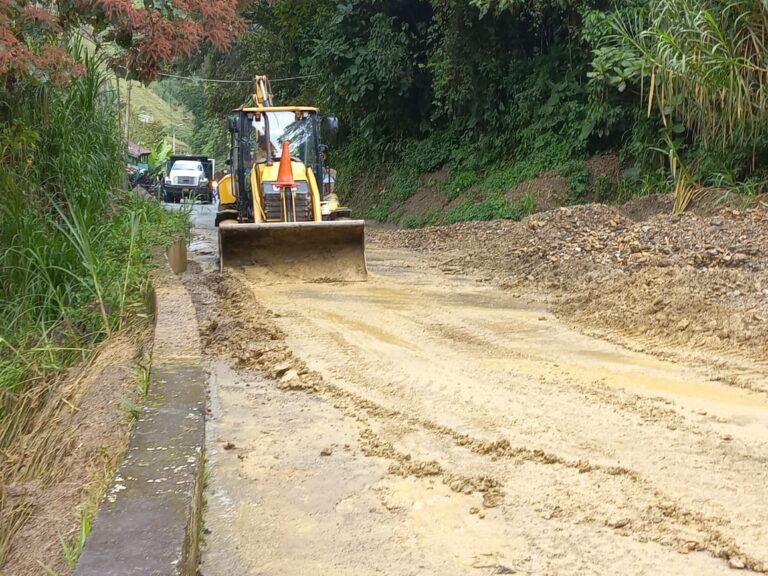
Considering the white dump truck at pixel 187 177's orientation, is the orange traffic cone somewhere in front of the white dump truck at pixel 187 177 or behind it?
in front

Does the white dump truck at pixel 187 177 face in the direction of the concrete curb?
yes

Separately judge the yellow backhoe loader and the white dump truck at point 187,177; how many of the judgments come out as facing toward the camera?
2

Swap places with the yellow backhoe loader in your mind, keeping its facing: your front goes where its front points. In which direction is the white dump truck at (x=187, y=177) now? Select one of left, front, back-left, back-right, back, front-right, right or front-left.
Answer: back

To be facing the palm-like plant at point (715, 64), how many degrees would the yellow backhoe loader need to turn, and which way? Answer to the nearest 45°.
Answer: approximately 90° to its left

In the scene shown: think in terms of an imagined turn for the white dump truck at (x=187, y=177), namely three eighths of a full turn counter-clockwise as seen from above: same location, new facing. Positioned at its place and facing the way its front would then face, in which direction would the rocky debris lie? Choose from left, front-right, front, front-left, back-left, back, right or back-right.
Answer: back-right

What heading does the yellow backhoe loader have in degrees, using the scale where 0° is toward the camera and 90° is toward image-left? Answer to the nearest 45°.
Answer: approximately 0°
